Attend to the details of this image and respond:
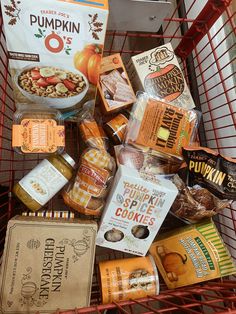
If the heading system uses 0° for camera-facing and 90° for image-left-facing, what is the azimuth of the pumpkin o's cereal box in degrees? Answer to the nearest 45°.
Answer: approximately 0°

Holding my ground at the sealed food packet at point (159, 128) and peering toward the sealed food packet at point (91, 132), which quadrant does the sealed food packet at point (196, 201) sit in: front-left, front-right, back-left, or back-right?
back-left
